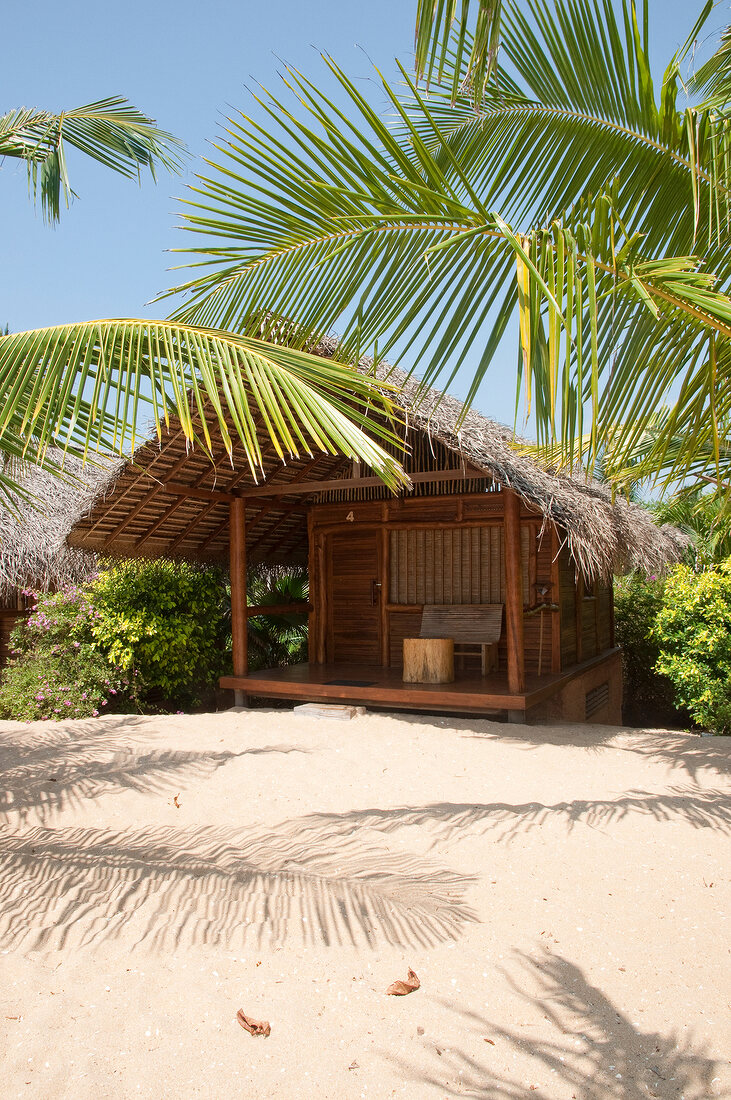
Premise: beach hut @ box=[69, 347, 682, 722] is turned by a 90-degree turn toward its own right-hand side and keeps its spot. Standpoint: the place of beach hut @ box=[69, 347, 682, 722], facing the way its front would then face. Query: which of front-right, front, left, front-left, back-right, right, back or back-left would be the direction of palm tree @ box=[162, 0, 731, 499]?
back-left

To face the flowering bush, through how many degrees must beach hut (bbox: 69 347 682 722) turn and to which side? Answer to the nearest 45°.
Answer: approximately 45° to its right

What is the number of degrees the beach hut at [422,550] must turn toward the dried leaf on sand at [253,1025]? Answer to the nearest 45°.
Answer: approximately 45° to its left

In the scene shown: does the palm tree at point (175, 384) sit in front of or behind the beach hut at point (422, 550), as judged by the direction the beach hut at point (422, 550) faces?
in front

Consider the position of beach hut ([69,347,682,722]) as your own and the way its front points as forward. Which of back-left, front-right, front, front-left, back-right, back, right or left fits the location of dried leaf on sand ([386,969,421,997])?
front-left

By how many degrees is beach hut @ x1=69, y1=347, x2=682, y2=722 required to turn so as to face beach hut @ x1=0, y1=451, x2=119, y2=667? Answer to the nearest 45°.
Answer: approximately 45° to its right

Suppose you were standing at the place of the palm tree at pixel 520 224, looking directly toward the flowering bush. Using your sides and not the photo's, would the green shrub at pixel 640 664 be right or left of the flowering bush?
right
